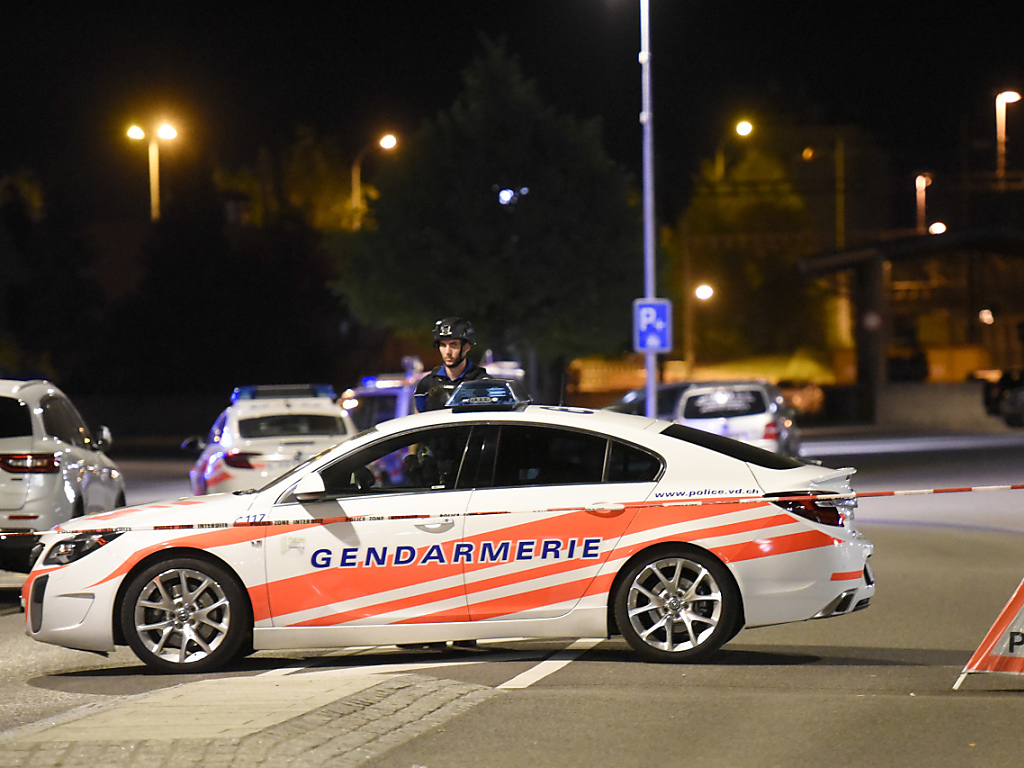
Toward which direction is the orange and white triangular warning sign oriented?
toward the camera

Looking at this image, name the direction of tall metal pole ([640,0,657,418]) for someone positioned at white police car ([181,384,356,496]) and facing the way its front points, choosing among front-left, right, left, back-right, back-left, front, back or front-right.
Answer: right

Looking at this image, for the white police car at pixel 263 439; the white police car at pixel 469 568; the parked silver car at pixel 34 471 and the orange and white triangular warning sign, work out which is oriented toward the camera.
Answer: the orange and white triangular warning sign

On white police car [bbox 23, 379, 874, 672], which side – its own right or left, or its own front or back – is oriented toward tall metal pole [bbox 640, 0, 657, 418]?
right

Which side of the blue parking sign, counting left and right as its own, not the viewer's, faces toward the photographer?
front

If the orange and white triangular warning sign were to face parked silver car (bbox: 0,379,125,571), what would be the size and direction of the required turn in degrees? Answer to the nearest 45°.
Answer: approximately 90° to its right

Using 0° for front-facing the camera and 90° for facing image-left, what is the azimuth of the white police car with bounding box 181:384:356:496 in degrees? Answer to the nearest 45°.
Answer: approximately 135°

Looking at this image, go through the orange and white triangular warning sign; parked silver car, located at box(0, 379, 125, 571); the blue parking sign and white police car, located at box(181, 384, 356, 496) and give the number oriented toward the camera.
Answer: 2

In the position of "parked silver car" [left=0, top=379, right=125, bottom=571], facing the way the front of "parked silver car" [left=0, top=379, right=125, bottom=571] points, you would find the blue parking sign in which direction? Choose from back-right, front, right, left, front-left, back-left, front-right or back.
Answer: front

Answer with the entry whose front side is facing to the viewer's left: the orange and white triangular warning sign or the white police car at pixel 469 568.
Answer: the white police car

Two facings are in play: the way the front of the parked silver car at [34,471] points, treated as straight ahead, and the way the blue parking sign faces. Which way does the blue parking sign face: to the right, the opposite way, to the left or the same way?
the opposite way

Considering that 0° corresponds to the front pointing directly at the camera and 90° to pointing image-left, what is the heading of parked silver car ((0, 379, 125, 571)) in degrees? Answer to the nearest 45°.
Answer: approximately 225°

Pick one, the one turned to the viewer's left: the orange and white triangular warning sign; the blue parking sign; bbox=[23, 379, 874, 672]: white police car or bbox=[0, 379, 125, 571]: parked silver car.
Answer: the white police car

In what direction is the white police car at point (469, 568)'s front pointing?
to the viewer's left

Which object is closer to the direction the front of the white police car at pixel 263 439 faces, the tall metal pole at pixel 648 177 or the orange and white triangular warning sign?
the tall metal pole

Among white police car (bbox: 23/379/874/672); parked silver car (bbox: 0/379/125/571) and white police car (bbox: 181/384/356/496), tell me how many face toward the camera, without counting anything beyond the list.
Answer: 0
